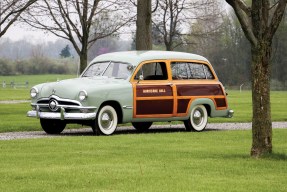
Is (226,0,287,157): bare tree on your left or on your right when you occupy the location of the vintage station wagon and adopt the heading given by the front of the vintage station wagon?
on your left

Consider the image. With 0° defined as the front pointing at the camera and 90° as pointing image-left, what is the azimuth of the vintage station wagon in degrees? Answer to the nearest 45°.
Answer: approximately 45°
